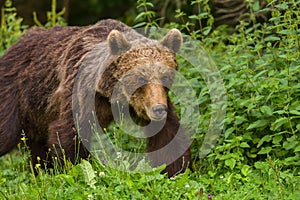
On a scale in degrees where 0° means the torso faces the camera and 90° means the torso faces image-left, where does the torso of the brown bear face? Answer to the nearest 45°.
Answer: approximately 315°

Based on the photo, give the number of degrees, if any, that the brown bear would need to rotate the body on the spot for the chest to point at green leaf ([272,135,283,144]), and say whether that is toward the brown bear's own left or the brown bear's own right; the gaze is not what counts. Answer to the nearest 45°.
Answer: approximately 45° to the brown bear's own left

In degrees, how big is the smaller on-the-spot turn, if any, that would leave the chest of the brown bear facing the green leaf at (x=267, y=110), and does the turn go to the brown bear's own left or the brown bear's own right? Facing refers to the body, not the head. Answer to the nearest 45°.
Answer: approximately 45° to the brown bear's own left
